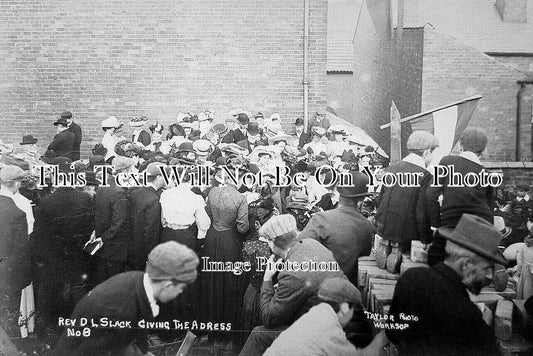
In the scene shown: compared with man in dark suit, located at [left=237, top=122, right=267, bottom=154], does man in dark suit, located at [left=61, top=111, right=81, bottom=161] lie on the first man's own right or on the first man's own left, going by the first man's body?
on the first man's own right

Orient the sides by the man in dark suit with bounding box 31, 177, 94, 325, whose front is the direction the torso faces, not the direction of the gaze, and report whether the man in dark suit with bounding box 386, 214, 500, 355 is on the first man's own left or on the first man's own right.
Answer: on the first man's own right

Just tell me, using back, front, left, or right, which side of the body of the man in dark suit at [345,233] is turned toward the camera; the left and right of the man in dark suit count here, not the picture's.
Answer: back

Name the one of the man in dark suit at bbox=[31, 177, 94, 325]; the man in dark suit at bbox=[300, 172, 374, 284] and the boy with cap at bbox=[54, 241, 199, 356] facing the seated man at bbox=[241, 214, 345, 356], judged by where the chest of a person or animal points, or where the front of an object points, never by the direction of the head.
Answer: the boy with cap

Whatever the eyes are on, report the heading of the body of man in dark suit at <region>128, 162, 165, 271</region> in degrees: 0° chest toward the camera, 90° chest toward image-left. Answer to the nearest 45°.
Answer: approximately 225°

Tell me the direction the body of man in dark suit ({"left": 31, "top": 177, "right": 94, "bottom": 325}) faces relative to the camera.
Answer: away from the camera

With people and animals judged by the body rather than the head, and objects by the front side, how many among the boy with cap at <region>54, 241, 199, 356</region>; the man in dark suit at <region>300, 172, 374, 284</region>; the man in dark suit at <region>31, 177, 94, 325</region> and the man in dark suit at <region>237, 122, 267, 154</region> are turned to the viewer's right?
1

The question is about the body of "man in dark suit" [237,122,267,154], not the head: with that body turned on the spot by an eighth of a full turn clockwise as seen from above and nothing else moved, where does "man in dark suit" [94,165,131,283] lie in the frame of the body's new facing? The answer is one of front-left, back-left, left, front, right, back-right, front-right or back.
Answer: front-left

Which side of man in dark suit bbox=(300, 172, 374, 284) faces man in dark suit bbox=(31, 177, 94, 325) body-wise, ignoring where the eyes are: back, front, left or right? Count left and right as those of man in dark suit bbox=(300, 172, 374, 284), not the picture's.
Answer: left

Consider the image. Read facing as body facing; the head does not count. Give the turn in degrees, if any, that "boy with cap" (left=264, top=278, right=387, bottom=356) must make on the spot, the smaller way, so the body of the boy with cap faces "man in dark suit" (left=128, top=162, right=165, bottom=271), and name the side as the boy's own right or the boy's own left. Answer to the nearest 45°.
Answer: approximately 90° to the boy's own left

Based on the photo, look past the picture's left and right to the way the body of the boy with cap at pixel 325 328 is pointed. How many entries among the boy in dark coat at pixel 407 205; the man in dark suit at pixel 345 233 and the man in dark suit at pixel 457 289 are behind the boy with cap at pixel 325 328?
0

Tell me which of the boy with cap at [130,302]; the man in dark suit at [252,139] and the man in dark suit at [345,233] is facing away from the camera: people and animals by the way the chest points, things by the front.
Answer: the man in dark suit at [345,233]

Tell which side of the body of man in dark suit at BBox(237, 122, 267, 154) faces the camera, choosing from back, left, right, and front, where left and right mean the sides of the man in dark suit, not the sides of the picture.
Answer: front

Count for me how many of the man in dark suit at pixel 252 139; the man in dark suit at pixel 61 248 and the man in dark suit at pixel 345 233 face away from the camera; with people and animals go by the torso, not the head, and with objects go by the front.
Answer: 2

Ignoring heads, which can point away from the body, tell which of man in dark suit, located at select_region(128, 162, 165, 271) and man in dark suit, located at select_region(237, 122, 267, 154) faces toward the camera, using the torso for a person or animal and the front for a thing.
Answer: man in dark suit, located at select_region(237, 122, 267, 154)

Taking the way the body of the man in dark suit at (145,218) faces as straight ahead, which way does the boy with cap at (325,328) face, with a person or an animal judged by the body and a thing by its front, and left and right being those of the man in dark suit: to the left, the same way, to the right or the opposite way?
the same way

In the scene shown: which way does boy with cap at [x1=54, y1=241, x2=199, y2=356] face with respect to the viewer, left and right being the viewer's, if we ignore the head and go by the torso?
facing to the right of the viewer
